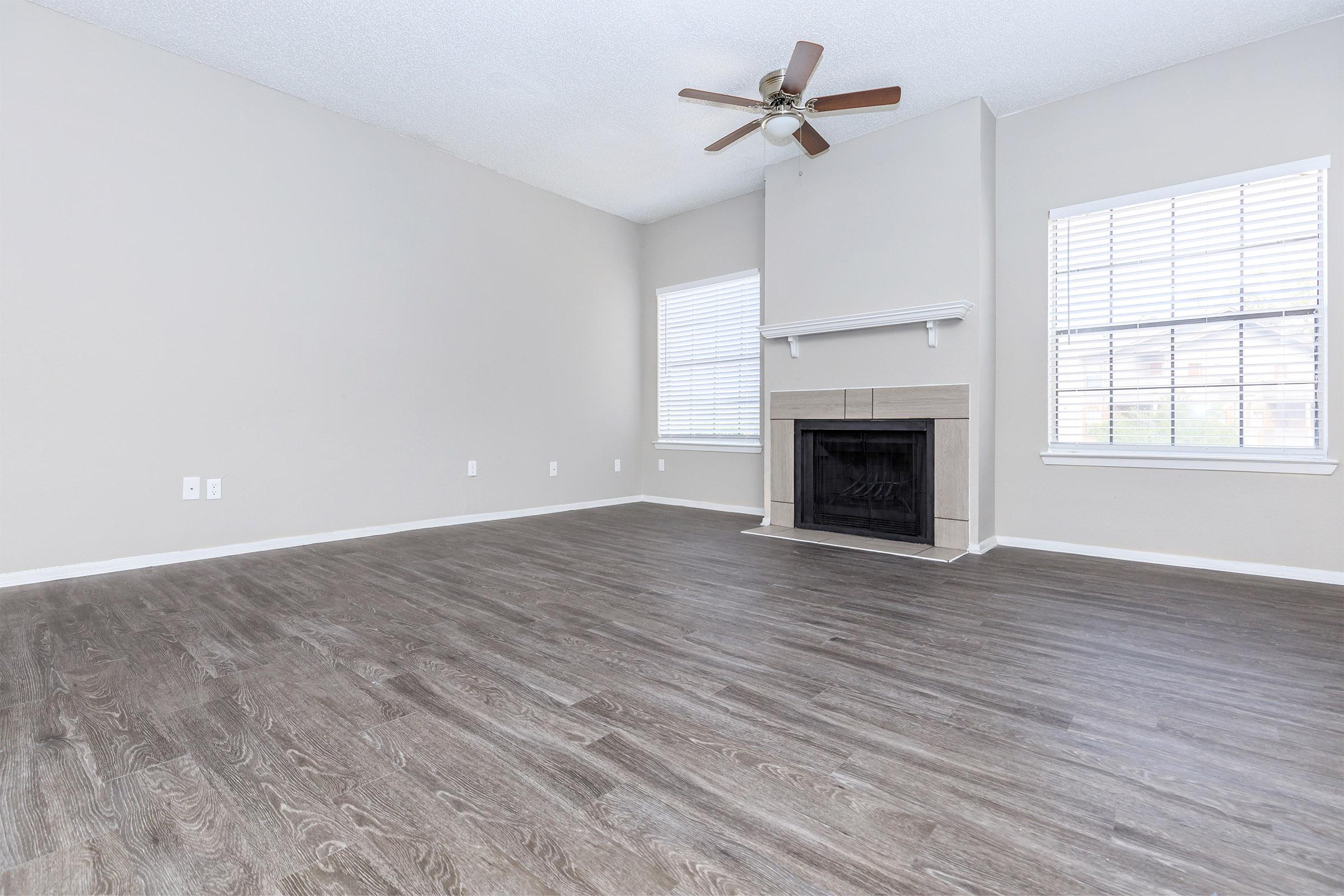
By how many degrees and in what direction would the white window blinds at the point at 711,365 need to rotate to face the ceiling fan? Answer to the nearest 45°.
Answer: approximately 45° to its left

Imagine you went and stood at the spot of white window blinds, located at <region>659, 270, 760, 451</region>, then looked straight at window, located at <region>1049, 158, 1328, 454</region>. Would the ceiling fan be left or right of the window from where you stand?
right

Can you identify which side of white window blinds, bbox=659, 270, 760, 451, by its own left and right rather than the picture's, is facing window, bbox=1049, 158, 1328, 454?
left

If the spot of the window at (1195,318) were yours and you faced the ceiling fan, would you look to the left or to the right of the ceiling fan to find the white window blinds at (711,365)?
right

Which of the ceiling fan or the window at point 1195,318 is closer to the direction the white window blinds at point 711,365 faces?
the ceiling fan

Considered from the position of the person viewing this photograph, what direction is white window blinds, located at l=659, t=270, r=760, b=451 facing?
facing the viewer and to the left of the viewer
